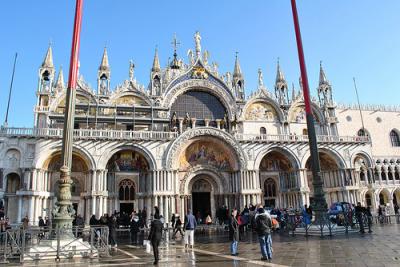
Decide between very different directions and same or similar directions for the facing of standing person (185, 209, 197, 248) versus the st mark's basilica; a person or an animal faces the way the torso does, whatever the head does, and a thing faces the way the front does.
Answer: very different directions

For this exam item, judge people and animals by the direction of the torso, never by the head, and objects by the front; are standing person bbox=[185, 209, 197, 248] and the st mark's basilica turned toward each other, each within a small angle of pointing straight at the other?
yes

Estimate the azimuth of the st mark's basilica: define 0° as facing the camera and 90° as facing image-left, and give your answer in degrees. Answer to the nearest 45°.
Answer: approximately 0°

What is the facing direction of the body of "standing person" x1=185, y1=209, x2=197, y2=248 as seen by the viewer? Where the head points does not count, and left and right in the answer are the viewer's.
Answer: facing away from the viewer

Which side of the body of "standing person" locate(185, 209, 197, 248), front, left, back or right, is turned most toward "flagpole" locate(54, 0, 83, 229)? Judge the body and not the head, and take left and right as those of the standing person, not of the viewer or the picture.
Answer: left

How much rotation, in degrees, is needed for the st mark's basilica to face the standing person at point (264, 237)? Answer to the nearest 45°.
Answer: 0° — it already faces them

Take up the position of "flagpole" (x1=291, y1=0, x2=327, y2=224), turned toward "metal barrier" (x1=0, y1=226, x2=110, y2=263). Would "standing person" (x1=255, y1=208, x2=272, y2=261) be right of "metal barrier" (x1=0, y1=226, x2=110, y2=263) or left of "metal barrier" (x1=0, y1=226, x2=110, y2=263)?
left

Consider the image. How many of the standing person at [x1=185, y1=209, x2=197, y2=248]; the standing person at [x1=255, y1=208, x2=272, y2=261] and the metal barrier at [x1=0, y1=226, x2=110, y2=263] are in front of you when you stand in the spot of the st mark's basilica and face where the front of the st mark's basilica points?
3

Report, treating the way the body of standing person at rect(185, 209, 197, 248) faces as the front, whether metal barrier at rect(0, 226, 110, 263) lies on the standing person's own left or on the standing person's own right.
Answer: on the standing person's own left

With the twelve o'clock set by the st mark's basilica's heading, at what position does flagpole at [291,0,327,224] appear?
The flagpole is roughly at 11 o'clock from the st mark's basilica.

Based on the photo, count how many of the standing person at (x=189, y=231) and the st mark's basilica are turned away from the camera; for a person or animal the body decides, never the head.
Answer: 1

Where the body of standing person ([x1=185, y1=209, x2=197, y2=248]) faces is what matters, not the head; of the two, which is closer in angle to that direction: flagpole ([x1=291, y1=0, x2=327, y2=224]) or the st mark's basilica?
the st mark's basilica

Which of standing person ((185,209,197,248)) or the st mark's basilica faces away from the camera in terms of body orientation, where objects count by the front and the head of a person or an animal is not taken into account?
the standing person
